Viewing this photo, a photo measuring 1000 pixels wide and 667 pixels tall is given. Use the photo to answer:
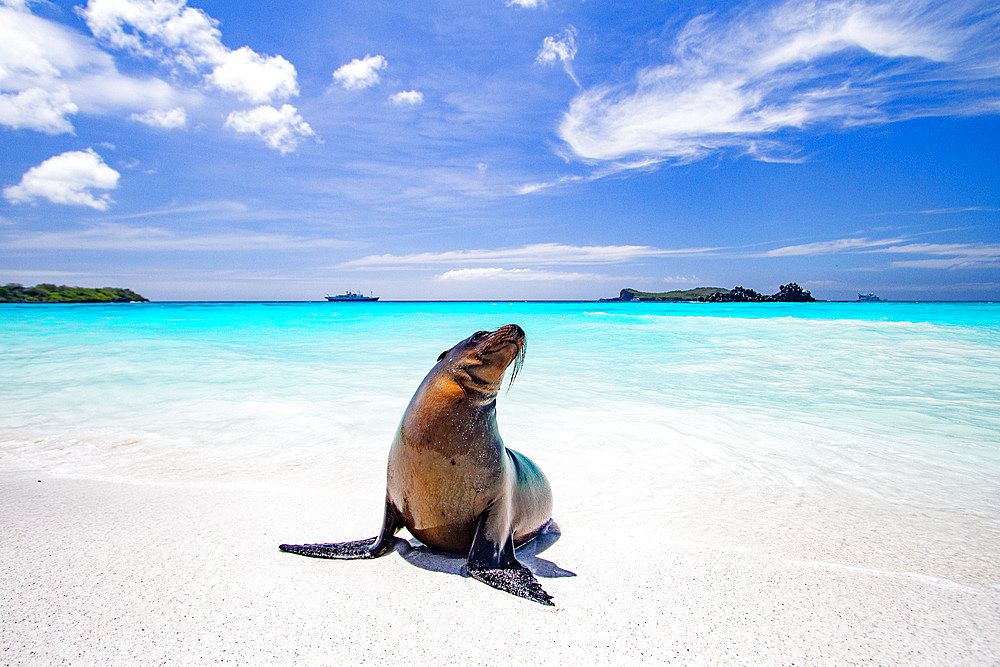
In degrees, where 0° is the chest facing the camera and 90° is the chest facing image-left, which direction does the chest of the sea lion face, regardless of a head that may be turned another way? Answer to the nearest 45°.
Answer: approximately 45°
